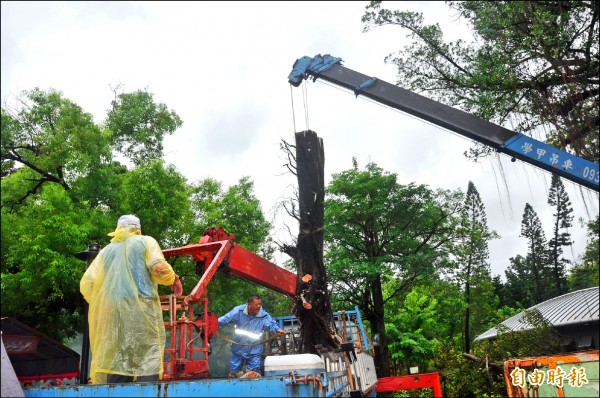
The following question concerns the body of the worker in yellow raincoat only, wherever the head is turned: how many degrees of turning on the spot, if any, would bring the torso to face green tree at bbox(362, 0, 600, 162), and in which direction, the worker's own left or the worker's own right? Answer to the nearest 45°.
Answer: approximately 90° to the worker's own right

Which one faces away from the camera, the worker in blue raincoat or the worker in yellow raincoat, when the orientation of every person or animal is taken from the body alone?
the worker in yellow raincoat

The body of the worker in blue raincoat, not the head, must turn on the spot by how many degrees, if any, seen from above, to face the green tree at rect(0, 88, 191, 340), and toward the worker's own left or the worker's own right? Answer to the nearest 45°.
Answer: approximately 180°

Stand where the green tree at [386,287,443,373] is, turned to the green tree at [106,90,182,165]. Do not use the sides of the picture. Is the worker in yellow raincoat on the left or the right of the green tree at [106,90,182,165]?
left

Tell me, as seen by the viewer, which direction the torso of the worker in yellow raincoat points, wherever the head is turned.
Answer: away from the camera

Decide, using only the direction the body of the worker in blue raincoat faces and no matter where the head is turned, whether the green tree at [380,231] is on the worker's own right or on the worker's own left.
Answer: on the worker's own left

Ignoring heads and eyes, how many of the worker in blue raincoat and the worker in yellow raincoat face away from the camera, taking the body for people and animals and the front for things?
1

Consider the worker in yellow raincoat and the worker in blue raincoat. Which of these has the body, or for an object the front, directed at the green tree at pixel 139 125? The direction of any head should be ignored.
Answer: the worker in yellow raincoat

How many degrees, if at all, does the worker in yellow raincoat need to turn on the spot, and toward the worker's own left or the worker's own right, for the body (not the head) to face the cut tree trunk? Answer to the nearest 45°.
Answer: approximately 45° to the worker's own right
